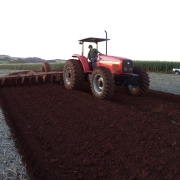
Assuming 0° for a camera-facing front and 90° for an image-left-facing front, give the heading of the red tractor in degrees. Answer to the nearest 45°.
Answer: approximately 315°

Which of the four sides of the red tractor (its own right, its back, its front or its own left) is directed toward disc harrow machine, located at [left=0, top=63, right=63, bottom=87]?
back
